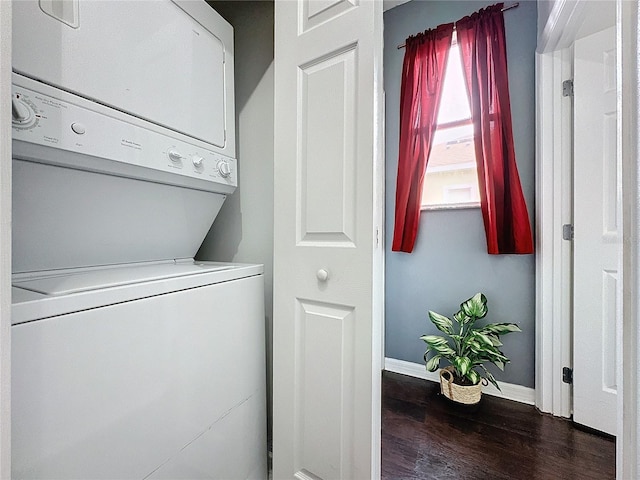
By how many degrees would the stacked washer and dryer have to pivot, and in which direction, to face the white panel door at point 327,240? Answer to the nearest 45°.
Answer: approximately 45° to its left

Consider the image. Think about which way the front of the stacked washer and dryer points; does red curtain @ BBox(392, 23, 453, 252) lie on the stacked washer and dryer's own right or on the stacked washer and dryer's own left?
on the stacked washer and dryer's own left
